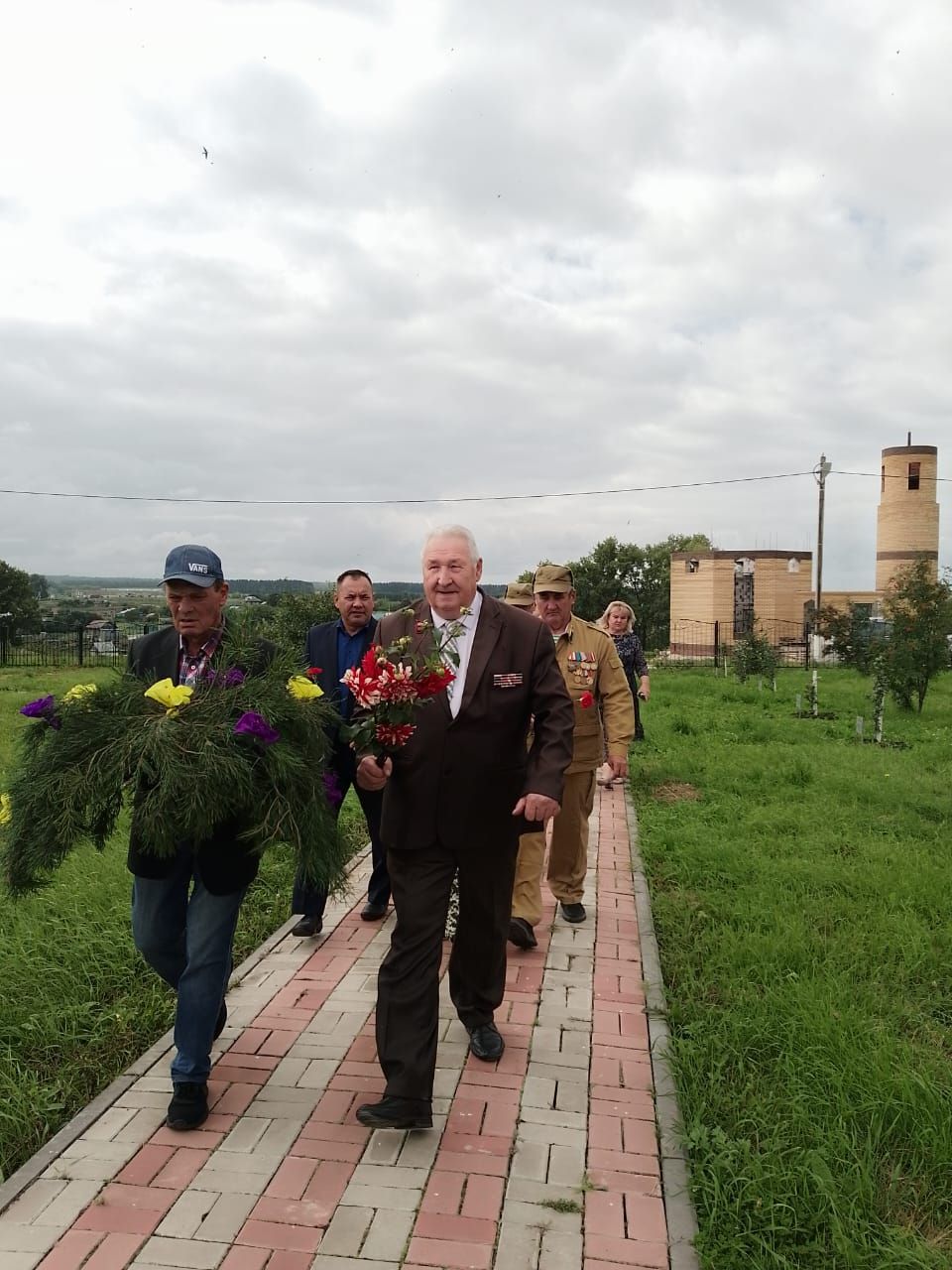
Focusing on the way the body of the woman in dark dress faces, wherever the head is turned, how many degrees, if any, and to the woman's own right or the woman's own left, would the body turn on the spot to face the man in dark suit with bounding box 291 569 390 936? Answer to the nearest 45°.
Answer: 0° — they already face them

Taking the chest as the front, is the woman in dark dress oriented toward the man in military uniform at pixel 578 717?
yes

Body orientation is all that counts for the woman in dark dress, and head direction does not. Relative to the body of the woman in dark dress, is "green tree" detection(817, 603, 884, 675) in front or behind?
behind

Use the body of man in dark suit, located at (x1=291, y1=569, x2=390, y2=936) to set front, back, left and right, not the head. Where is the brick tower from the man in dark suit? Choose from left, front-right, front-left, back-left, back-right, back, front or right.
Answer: back-left

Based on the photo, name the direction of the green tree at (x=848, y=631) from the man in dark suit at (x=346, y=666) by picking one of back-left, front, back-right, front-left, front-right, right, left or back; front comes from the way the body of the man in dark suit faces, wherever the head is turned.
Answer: back-left

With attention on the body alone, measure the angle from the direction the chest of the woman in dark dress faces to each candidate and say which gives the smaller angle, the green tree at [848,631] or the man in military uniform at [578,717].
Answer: the man in military uniform

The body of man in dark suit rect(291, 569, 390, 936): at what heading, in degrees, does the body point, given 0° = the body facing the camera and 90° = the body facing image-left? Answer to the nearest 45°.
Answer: approximately 0°

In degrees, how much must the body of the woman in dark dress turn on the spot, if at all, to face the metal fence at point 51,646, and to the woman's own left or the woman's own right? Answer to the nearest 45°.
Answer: approximately 135° to the woman's own right

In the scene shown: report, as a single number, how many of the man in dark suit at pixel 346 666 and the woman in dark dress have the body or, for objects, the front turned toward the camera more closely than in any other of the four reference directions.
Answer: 2

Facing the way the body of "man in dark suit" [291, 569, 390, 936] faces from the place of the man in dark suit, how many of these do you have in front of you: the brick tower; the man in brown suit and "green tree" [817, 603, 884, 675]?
1
